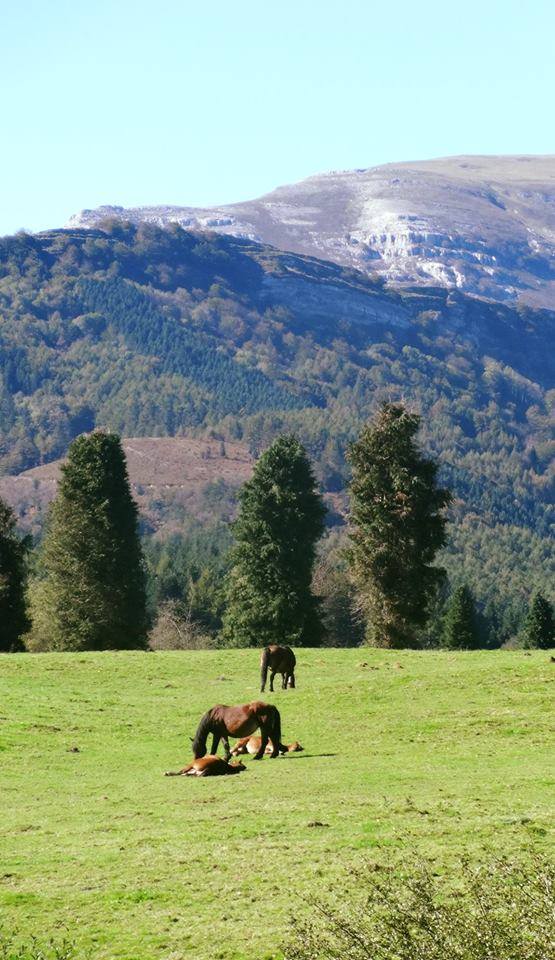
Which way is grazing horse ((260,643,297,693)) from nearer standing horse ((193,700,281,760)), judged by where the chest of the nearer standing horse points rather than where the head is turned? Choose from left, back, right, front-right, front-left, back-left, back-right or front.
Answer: right

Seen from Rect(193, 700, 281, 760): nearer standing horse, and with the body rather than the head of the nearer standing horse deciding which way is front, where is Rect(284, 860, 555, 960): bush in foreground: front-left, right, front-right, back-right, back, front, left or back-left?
left

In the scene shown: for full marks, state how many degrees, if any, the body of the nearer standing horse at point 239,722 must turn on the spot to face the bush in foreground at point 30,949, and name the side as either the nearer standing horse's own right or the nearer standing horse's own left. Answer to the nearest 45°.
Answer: approximately 90° to the nearer standing horse's own left

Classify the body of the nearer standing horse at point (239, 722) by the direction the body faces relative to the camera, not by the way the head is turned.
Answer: to the viewer's left

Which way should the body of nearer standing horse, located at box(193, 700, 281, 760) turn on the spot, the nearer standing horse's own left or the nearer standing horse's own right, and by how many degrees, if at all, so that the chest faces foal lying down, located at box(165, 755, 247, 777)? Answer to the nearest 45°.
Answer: approximately 90° to the nearer standing horse's own left
